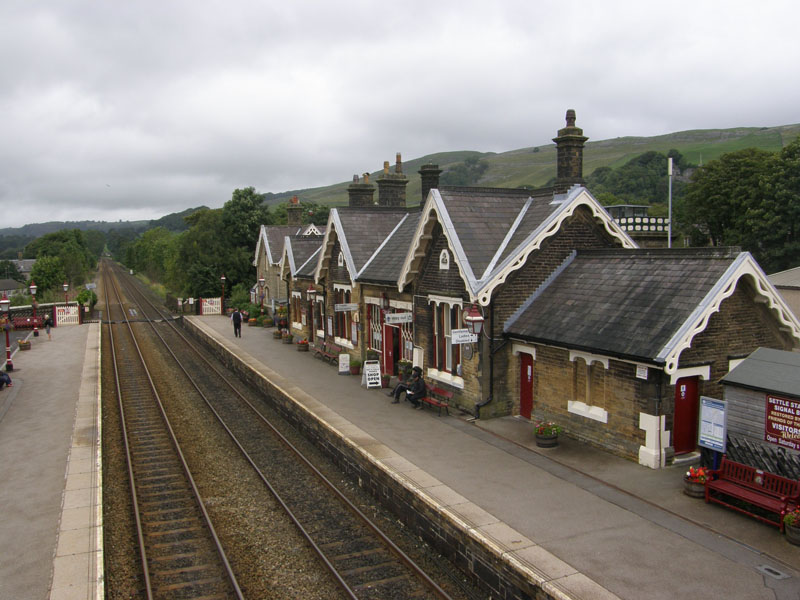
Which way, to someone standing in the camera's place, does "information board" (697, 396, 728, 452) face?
facing the viewer and to the left of the viewer

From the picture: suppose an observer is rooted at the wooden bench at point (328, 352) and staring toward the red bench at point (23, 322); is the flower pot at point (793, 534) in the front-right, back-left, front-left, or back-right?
back-left

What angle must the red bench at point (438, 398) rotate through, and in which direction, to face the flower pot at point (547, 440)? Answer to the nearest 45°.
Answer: approximately 90° to its left

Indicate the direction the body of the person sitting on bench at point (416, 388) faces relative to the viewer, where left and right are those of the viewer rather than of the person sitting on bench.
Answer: facing to the left of the viewer

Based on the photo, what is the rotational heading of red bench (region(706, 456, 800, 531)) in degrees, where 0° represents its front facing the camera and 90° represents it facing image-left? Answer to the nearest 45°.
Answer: approximately 45°

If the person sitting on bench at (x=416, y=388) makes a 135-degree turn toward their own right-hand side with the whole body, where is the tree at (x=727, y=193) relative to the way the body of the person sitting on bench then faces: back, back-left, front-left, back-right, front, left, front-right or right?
front

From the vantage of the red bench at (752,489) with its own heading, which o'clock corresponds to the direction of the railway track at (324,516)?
The railway track is roughly at 1 o'clock from the red bench.

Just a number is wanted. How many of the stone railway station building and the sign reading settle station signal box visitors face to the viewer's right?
0

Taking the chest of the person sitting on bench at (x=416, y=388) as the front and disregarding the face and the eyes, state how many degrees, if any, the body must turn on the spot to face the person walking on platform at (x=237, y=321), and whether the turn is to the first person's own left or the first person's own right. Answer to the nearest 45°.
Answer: approximately 45° to the first person's own right

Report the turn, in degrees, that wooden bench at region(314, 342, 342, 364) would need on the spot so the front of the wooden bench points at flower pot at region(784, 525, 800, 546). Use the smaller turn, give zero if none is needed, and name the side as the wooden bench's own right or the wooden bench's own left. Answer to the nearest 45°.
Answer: approximately 45° to the wooden bench's own left
